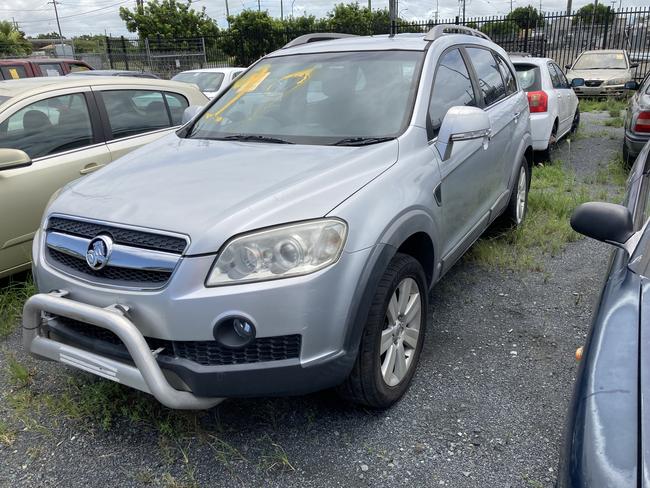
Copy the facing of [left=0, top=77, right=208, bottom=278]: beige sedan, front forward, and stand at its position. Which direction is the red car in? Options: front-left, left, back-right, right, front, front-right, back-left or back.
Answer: back-right

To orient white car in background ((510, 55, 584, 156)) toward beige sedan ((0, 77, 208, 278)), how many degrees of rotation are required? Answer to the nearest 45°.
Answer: approximately 180°

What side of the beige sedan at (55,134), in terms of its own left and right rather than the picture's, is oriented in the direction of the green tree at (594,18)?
back

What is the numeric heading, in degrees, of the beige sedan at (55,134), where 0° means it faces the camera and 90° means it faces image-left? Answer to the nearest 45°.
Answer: approximately 45°

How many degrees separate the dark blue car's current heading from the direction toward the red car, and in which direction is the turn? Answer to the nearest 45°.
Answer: approximately 135° to its right

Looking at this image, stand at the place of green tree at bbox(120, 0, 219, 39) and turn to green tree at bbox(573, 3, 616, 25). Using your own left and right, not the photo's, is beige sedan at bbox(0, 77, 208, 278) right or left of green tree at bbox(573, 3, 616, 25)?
right

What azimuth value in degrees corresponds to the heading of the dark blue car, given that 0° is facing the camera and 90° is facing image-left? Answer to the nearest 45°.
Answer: approximately 0°

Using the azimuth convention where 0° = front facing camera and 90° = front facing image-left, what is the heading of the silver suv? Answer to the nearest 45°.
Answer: approximately 45°

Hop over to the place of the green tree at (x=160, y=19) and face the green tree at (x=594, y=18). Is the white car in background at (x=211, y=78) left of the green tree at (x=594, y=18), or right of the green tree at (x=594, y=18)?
right

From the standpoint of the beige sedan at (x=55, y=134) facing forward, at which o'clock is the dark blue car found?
The dark blue car is roughly at 10 o'clock from the beige sedan.

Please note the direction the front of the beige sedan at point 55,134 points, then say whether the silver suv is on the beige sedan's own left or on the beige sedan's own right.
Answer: on the beige sedan's own left
